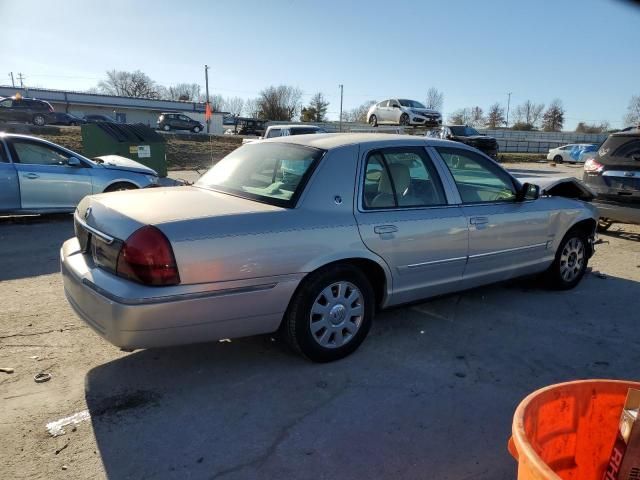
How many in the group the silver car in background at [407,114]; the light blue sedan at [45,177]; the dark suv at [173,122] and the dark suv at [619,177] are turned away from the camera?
1

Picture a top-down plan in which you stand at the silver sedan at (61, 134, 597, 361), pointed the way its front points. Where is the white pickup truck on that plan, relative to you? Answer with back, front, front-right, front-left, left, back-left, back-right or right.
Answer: front-left

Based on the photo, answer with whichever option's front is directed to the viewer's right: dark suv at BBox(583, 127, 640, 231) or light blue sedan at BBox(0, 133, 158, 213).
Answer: the light blue sedan

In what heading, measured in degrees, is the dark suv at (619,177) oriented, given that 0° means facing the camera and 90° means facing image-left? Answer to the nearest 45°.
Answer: approximately 180°

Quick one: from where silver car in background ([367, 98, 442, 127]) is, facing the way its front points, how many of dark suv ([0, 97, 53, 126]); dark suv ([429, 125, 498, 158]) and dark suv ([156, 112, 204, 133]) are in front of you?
1

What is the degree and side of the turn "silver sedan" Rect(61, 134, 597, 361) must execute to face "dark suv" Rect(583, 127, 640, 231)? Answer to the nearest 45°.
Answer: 0° — it already faces it

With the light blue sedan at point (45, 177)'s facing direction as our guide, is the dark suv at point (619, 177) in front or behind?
in front

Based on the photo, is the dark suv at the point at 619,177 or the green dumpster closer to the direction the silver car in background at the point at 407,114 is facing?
the dark suv

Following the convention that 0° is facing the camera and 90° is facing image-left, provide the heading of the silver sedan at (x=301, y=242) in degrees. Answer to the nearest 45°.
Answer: approximately 225°

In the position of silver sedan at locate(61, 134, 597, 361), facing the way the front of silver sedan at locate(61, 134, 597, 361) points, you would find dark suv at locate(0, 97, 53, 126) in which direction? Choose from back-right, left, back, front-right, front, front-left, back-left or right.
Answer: left

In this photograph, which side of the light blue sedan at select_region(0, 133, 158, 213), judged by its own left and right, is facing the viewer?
right
